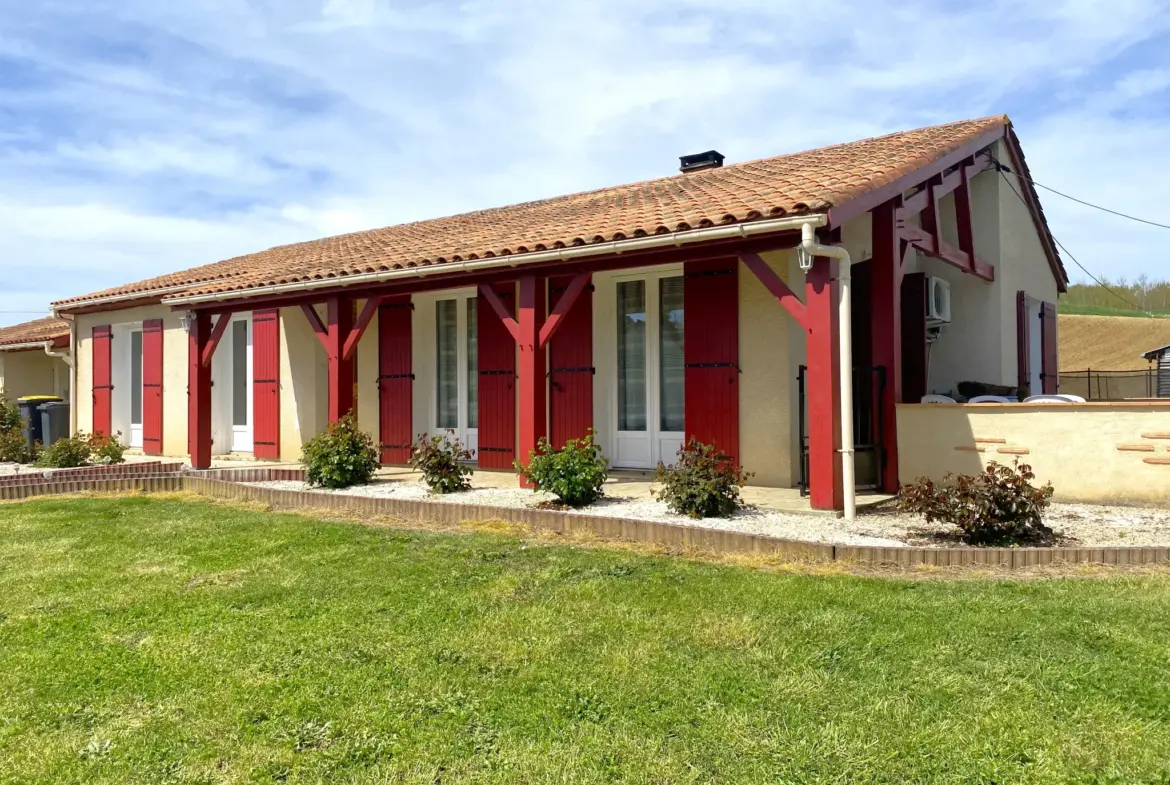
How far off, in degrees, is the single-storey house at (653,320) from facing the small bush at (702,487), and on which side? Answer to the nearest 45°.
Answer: approximately 45° to its left

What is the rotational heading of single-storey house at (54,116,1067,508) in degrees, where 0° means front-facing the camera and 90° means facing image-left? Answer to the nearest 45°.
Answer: approximately 45°

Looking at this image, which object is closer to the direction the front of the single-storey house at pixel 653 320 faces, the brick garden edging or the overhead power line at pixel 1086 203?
the brick garden edging

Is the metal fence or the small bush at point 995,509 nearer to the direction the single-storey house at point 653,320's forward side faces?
the small bush

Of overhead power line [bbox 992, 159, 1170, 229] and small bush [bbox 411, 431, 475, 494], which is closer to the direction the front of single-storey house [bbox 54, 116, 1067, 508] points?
the small bush

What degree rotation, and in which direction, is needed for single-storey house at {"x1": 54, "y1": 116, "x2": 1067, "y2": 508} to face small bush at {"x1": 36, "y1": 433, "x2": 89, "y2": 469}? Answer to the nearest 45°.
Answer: approximately 45° to its right

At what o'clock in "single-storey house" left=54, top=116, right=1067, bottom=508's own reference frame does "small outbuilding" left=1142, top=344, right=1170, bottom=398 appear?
The small outbuilding is roughly at 6 o'clock from the single-storey house.

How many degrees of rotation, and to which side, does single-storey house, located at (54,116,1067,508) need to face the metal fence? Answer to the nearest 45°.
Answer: approximately 180°

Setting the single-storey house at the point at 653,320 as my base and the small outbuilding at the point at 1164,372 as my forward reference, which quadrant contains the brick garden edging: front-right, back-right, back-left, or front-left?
back-right

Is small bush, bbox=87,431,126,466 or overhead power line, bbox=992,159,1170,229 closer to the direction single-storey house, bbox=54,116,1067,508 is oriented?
the small bush
